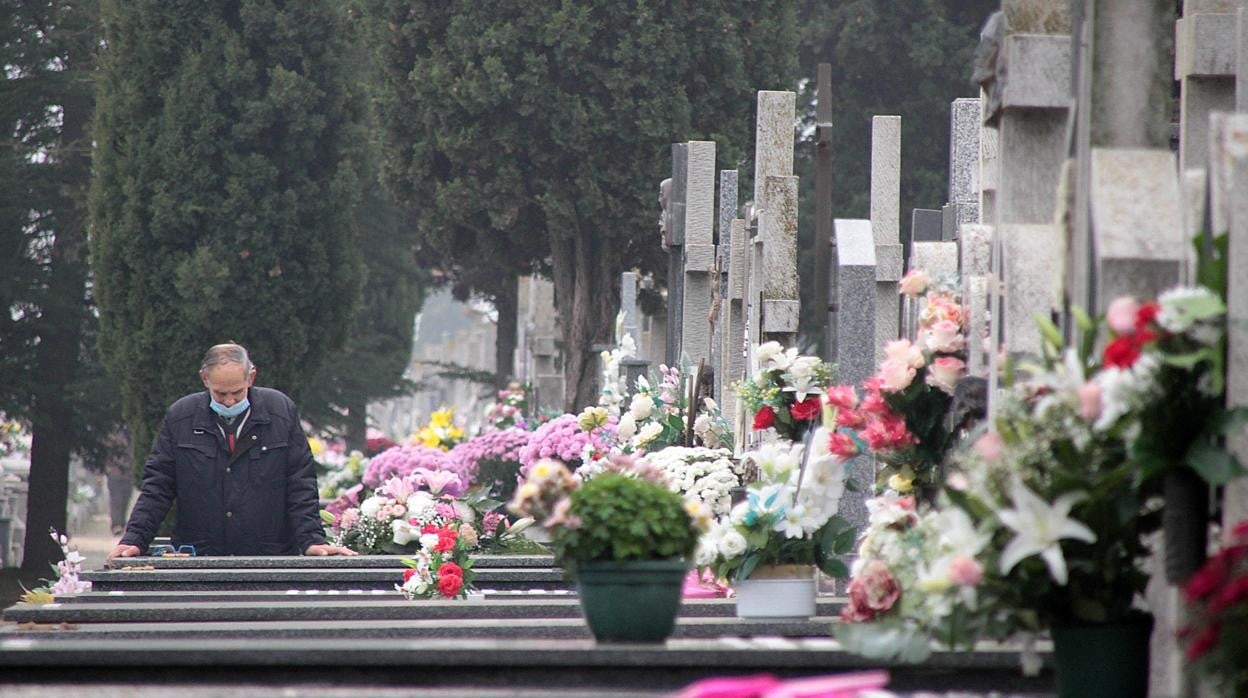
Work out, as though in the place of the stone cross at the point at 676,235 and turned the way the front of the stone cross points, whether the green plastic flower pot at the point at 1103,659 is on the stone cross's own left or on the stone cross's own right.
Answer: on the stone cross's own left

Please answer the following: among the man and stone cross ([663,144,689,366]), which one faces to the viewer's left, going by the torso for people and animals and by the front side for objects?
the stone cross

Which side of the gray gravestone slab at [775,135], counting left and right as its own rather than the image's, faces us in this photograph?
left

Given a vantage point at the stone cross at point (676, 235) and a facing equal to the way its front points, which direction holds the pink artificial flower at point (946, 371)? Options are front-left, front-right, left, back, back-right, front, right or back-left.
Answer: left

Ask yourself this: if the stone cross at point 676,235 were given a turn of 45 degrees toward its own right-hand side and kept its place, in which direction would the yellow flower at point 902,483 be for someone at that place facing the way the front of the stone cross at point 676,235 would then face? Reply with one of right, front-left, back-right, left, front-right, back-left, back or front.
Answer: back-left

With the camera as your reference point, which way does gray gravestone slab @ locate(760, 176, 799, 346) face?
facing to the left of the viewer

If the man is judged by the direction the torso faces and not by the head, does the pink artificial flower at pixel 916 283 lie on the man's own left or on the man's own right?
on the man's own left

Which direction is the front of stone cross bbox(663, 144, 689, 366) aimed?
to the viewer's left

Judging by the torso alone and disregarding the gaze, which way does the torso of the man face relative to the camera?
toward the camera

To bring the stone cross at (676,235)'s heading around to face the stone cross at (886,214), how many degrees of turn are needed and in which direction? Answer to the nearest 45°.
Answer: approximately 135° to its left
